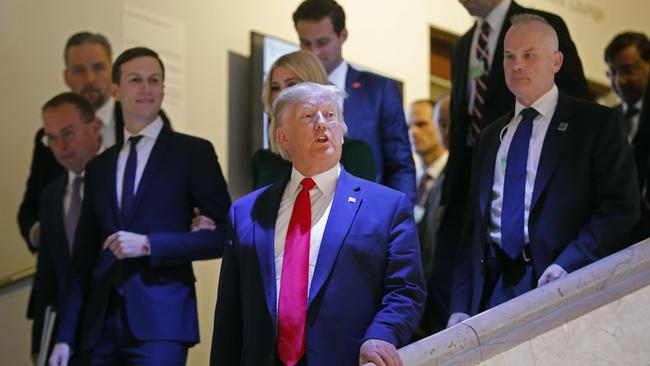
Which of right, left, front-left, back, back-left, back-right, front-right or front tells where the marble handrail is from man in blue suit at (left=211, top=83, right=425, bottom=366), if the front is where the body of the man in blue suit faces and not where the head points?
left

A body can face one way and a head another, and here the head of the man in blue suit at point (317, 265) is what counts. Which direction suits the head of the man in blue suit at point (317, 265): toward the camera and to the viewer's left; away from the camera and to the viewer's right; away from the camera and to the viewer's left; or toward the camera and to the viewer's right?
toward the camera and to the viewer's right

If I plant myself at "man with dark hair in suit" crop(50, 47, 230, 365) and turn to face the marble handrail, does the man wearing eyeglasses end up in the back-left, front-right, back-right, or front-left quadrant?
back-left

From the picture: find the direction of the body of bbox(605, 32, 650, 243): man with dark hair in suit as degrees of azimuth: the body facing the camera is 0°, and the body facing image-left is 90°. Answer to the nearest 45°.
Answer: approximately 45°

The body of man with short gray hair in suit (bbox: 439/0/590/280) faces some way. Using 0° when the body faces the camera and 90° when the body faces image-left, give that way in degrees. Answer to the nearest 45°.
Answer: approximately 45°

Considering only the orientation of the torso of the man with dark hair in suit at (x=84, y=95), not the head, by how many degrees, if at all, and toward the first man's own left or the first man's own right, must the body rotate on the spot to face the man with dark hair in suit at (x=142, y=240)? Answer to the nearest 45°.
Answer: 0° — they already face them

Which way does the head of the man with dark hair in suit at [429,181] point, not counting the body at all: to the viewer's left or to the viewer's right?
to the viewer's left

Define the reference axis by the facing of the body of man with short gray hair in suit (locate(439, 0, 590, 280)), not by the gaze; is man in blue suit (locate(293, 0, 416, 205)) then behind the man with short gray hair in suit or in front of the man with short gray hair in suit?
in front

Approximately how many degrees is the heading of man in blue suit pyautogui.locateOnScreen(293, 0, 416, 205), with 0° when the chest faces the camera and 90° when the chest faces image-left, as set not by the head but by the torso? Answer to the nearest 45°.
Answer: approximately 45°
